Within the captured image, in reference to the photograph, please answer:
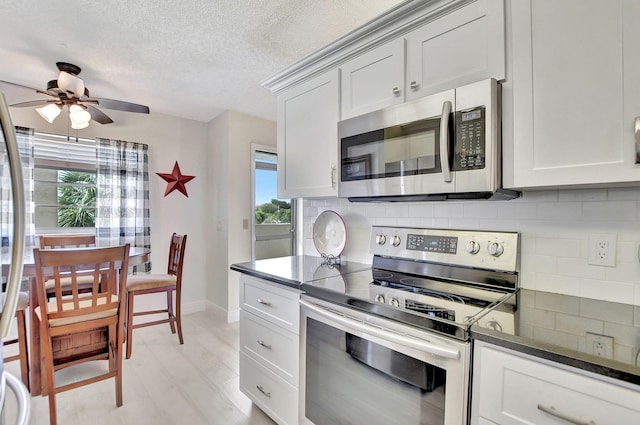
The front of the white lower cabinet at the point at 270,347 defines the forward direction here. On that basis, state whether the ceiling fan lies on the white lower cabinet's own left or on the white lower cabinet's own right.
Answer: on the white lower cabinet's own right

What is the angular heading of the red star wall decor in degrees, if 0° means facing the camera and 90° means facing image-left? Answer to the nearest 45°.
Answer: approximately 0°

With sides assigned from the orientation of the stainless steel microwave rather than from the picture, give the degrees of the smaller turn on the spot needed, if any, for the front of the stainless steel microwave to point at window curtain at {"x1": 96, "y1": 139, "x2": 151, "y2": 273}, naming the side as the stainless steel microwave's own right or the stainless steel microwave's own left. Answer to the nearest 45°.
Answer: approximately 45° to the stainless steel microwave's own right

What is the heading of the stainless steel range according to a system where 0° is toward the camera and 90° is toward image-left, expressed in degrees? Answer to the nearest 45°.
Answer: approximately 45°

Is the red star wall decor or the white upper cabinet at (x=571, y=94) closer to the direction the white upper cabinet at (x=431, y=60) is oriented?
the red star wall decor

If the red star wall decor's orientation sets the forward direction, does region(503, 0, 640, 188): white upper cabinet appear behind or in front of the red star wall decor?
in front

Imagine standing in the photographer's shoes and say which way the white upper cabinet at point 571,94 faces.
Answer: facing the viewer

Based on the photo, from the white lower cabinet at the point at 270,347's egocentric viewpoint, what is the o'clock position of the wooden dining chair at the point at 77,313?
The wooden dining chair is roughly at 2 o'clock from the white lower cabinet.

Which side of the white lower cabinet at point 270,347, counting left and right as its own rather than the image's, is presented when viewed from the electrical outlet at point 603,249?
left

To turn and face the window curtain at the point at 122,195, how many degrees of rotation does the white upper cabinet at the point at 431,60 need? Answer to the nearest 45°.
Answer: approximately 45° to its right

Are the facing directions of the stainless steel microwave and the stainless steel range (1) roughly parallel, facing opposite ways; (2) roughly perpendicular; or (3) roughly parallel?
roughly parallel

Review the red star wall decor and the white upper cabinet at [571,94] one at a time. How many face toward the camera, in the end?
2

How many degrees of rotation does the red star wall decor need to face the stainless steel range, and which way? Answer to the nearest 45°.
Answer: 0° — it already faces it

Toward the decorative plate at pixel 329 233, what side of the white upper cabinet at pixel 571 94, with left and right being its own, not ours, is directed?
right

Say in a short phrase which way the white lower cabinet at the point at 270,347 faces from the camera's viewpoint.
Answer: facing the viewer and to the left of the viewer

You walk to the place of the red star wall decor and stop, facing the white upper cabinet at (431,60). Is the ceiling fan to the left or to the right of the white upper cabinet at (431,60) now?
right
